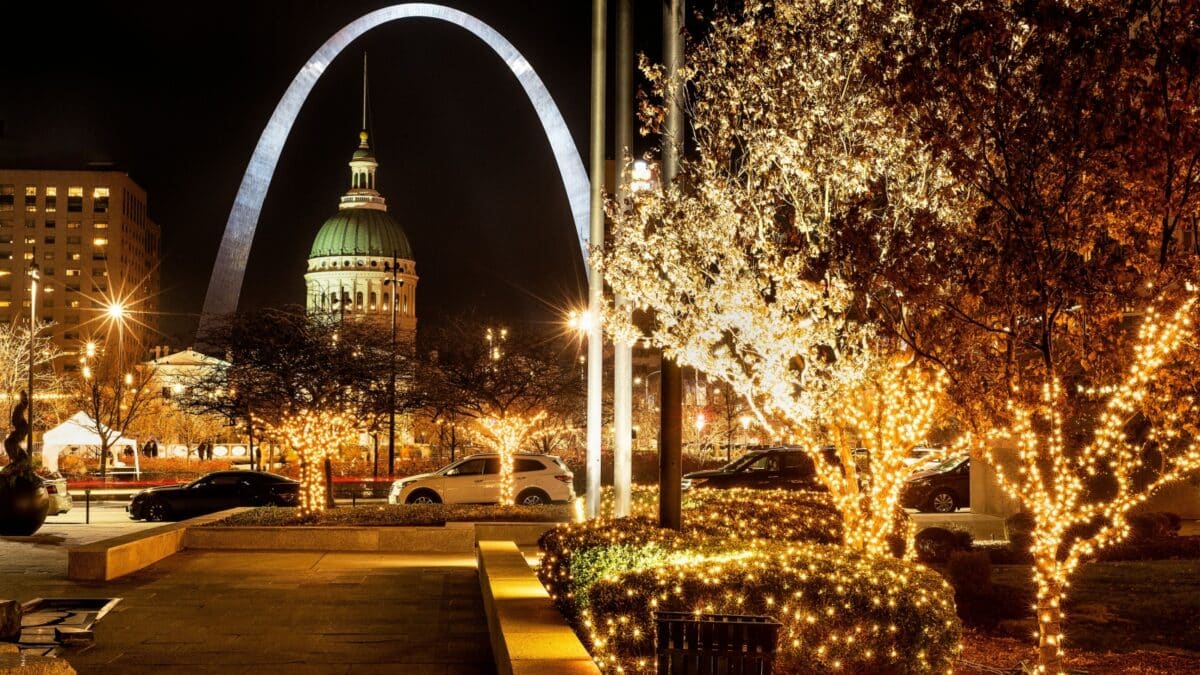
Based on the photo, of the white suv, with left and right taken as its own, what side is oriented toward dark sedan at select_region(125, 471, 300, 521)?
front

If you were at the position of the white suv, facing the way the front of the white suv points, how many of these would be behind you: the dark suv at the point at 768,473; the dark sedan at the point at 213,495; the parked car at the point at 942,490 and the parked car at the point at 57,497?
2

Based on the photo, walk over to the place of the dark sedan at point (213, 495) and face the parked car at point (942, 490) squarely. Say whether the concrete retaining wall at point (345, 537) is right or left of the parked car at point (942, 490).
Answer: right

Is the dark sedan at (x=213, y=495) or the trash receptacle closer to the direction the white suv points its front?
the dark sedan

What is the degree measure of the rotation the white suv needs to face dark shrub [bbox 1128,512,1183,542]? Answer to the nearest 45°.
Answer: approximately 135° to its left

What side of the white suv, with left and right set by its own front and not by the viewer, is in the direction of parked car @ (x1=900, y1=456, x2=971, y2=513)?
back

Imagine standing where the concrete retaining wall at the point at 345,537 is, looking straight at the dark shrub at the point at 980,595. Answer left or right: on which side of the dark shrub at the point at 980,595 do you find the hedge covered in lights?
right

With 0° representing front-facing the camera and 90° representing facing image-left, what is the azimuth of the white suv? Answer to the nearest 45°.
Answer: approximately 90°

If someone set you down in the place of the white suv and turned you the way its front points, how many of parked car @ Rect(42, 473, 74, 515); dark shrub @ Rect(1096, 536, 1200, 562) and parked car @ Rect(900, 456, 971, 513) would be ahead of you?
1

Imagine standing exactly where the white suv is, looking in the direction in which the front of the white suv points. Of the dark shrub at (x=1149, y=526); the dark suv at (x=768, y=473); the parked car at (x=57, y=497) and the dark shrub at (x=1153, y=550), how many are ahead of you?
1

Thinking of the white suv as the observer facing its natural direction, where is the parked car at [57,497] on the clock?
The parked car is roughly at 12 o'clock from the white suv.
